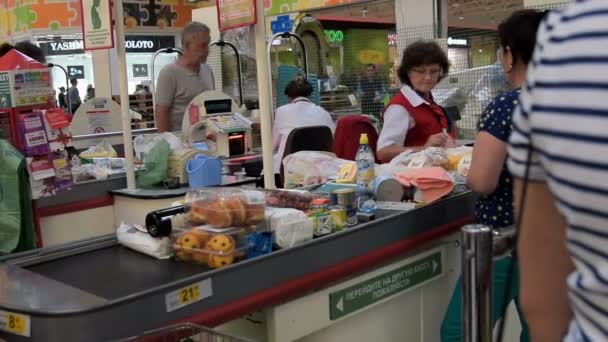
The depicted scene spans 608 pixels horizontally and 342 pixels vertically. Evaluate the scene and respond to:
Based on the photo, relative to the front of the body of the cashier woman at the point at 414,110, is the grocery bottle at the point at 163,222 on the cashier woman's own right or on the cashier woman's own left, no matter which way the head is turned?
on the cashier woman's own right

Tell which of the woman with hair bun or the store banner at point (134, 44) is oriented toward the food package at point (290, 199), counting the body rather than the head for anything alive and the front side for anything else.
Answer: the store banner

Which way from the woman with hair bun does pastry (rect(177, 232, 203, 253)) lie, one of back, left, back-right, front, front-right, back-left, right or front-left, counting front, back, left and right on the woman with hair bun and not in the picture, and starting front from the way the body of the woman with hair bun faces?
back

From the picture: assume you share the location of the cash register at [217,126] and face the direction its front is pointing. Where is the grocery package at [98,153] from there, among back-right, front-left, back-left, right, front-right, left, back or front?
back-right

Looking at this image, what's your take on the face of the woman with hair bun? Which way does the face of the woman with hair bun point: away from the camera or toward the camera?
away from the camera

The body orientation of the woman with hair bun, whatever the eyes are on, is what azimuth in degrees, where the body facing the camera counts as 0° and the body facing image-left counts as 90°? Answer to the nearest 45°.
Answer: approximately 180°

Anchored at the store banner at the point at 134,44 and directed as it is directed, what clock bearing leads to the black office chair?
The black office chair is roughly at 12 o'clock from the store banner.

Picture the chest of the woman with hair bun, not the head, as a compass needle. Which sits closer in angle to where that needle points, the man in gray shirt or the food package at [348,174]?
the man in gray shirt

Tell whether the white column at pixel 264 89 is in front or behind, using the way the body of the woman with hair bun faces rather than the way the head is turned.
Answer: behind

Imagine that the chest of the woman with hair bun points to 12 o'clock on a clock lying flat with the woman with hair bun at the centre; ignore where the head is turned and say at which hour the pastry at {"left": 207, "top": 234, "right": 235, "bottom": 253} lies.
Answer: The pastry is roughly at 6 o'clock from the woman with hair bun.

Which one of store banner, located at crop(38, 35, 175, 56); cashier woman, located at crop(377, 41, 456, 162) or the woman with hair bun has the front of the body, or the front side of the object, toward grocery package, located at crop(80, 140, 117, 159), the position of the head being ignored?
the store banner
